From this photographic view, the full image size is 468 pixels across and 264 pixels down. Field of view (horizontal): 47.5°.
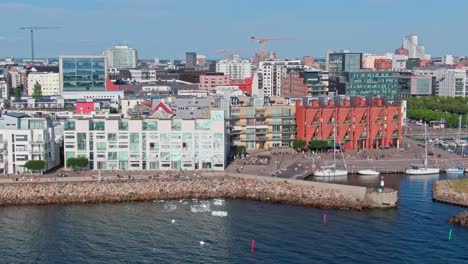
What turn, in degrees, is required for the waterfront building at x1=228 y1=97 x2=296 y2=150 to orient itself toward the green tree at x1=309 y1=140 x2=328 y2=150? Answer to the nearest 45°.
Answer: approximately 90° to its left

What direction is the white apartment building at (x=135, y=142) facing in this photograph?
toward the camera

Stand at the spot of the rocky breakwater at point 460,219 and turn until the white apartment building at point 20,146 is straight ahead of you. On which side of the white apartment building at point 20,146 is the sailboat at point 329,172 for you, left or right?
right

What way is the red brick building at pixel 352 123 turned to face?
toward the camera

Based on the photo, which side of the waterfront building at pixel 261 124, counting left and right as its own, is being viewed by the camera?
front

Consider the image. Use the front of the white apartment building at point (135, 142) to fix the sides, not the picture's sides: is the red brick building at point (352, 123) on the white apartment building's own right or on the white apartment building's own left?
on the white apartment building's own left

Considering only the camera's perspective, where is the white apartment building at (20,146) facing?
facing the viewer

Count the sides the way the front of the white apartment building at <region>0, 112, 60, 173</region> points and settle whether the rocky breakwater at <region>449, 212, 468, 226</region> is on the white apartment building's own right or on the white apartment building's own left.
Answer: on the white apartment building's own left

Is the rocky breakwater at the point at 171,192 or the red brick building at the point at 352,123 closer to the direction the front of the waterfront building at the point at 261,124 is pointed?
the rocky breakwater

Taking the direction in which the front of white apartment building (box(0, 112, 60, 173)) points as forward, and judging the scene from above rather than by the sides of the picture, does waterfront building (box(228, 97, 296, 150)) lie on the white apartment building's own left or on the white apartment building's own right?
on the white apartment building's own left

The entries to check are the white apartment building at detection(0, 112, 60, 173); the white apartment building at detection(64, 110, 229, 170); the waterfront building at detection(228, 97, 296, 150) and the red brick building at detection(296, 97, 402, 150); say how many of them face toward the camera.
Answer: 4

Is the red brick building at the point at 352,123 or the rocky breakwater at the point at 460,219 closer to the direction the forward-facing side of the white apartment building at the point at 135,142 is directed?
the rocky breakwater

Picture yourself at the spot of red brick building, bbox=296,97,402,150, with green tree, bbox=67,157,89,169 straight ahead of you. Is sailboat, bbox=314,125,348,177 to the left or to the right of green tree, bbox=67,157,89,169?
left

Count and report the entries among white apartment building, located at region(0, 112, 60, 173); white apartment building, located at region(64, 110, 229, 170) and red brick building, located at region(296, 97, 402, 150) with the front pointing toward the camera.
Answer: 3

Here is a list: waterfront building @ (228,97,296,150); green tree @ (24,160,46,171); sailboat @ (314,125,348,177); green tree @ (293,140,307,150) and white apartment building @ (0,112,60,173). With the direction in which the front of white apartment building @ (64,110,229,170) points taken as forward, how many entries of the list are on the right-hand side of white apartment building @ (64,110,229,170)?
2

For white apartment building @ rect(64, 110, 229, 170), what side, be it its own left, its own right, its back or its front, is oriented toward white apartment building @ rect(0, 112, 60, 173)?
right

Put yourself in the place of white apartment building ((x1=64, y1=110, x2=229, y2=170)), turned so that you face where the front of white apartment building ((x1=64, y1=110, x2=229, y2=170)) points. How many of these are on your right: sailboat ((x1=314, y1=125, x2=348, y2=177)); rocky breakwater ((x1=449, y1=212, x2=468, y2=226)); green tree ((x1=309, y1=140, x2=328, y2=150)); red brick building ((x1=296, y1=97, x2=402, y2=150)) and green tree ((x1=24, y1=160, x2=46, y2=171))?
1

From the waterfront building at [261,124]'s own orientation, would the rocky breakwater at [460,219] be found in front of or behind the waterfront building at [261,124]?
in front
